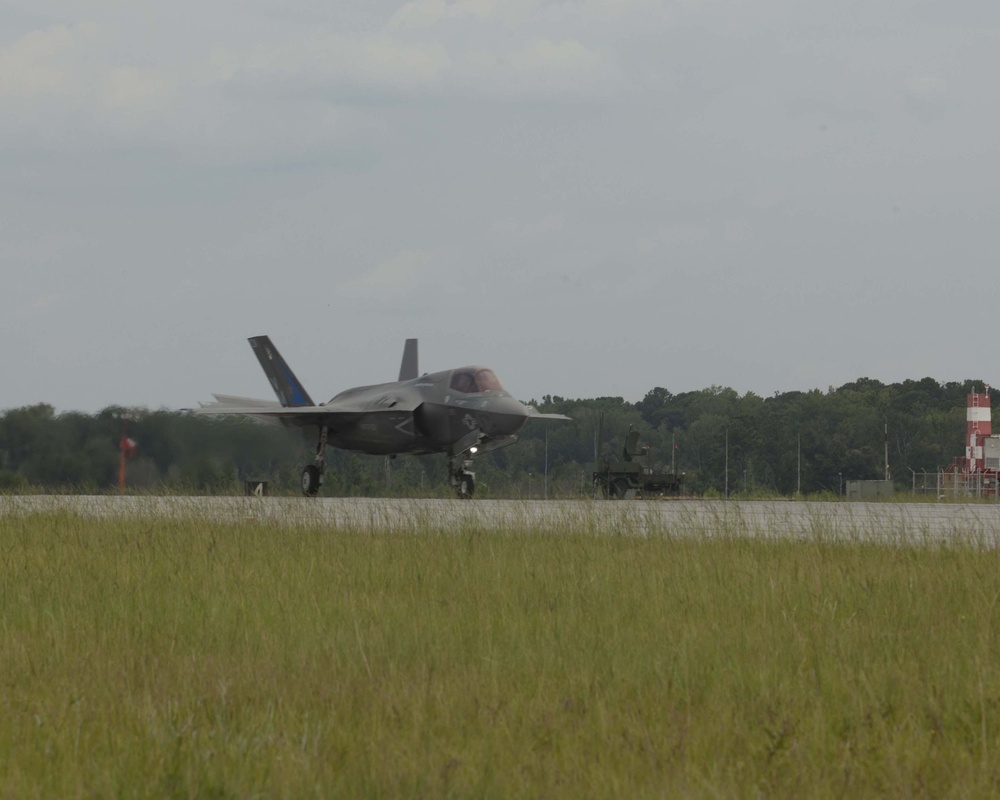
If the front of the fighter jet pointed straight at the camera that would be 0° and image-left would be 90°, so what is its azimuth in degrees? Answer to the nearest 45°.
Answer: approximately 315°
